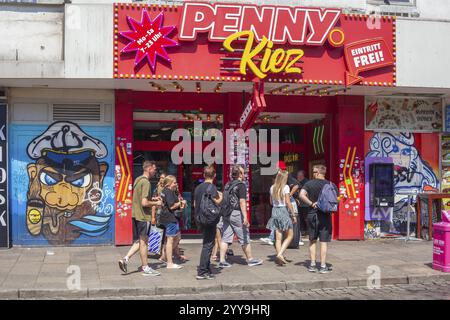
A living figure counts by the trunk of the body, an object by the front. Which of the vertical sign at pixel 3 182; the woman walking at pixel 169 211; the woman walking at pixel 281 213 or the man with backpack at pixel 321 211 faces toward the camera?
the vertical sign

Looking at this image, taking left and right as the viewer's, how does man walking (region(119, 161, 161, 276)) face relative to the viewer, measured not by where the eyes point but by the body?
facing to the right of the viewer

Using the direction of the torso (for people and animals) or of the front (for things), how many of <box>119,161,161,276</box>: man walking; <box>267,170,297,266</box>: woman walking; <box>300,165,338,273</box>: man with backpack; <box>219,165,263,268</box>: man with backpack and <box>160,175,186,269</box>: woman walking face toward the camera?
0

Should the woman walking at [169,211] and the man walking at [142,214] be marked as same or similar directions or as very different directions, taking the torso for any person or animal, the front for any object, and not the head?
same or similar directions

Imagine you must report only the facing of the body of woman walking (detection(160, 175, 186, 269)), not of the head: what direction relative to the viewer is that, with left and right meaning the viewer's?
facing to the right of the viewer

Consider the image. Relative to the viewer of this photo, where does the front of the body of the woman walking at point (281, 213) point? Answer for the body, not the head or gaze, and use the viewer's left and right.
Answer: facing away from the viewer and to the right of the viewer

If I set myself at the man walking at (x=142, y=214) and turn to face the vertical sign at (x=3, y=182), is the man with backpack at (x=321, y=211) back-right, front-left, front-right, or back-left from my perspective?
back-right

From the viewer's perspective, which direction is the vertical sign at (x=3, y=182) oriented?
toward the camera

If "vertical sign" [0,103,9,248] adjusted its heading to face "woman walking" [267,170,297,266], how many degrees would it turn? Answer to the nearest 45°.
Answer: approximately 45° to its left

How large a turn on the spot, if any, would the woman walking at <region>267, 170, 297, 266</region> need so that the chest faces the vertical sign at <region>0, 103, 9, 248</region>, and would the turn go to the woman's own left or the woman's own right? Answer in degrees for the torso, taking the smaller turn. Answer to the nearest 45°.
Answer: approximately 135° to the woman's own left

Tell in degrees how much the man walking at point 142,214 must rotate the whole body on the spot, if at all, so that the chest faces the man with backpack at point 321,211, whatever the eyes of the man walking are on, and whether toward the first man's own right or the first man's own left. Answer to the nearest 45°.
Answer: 0° — they already face them
